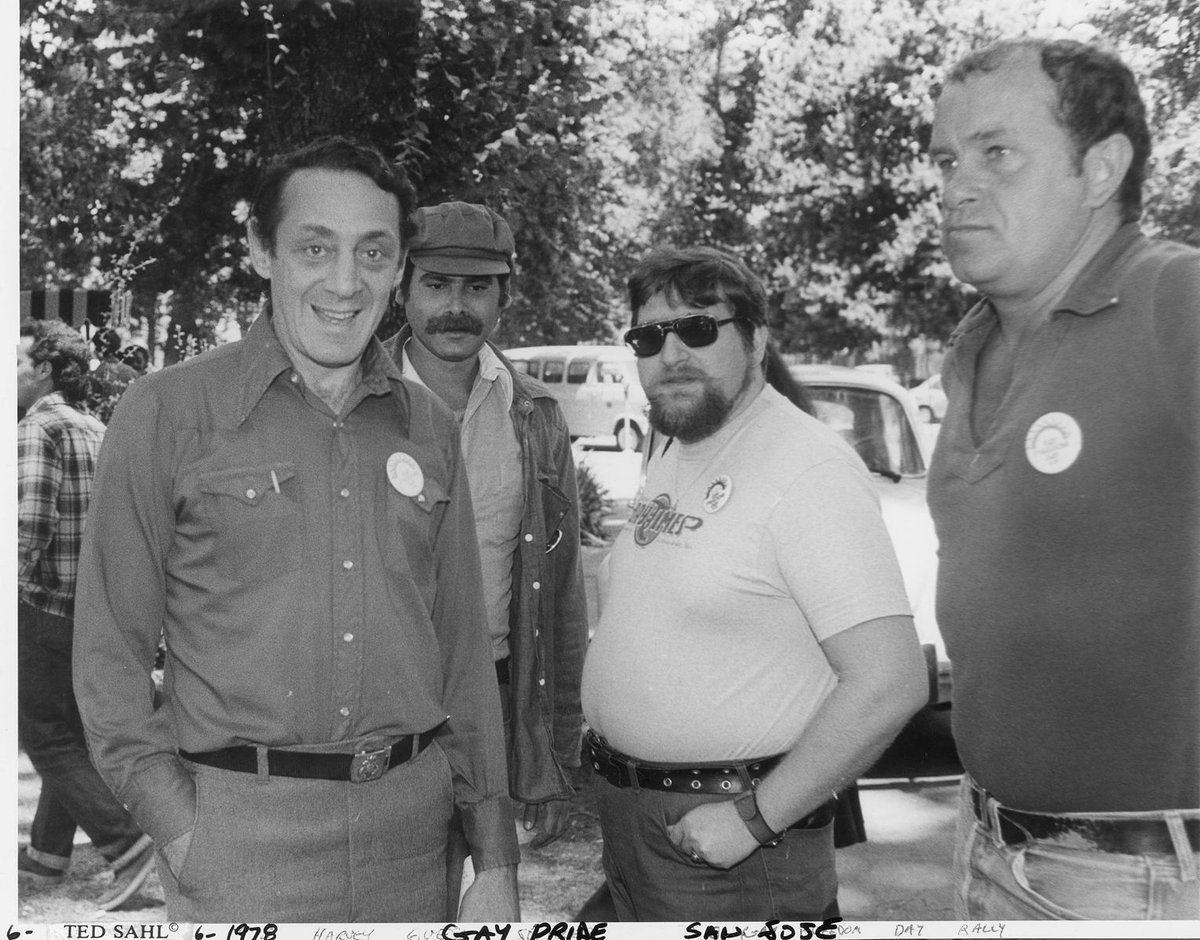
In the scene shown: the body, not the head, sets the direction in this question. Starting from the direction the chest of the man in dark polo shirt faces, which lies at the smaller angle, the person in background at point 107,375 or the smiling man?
the smiling man

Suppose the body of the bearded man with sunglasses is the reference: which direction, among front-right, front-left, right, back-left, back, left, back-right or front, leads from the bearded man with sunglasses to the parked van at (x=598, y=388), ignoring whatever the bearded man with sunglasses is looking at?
back-right

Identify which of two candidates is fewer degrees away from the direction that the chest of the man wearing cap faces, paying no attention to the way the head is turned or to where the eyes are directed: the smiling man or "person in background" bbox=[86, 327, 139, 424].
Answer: the smiling man

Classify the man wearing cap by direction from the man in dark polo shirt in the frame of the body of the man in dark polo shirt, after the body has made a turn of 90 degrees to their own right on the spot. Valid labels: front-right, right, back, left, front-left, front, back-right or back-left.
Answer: front

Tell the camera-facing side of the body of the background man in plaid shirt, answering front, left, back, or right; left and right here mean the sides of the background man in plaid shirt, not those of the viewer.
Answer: left

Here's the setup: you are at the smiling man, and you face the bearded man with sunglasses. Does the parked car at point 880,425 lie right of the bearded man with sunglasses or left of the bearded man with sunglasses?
left

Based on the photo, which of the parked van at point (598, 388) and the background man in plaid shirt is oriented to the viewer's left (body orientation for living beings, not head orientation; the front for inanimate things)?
the background man in plaid shirt

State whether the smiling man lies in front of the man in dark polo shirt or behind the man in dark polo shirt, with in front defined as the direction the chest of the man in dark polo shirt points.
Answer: in front

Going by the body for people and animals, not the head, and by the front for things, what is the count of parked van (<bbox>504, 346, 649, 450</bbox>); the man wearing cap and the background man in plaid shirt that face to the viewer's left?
1

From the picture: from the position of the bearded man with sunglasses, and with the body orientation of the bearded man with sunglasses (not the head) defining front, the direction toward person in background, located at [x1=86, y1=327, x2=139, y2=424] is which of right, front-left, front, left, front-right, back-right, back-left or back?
right

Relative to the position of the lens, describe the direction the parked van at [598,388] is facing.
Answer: facing to the right of the viewer
